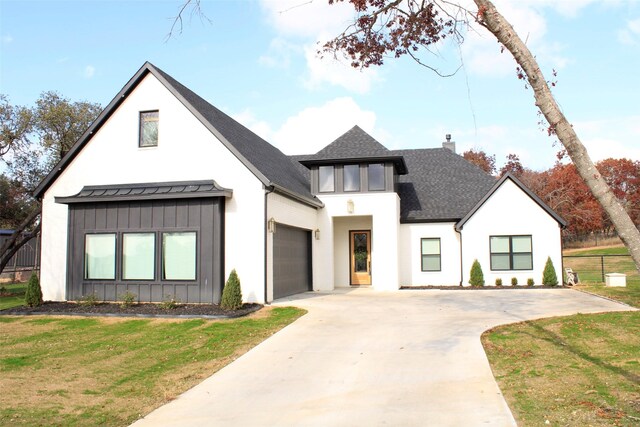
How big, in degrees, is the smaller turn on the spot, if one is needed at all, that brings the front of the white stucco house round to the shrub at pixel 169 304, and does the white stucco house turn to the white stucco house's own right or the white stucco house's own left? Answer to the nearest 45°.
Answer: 0° — it already faces it

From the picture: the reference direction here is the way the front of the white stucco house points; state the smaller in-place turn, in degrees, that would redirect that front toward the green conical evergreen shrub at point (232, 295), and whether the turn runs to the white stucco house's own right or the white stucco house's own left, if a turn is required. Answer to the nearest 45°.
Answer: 0° — it already faces it

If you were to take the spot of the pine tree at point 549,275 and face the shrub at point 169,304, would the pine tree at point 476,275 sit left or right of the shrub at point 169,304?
right

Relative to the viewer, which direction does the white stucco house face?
toward the camera

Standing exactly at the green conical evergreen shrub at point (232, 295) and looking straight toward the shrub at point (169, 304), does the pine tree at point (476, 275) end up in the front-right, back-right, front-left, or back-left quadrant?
back-right

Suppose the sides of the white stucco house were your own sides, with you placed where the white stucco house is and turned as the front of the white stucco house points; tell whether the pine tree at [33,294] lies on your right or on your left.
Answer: on your right
